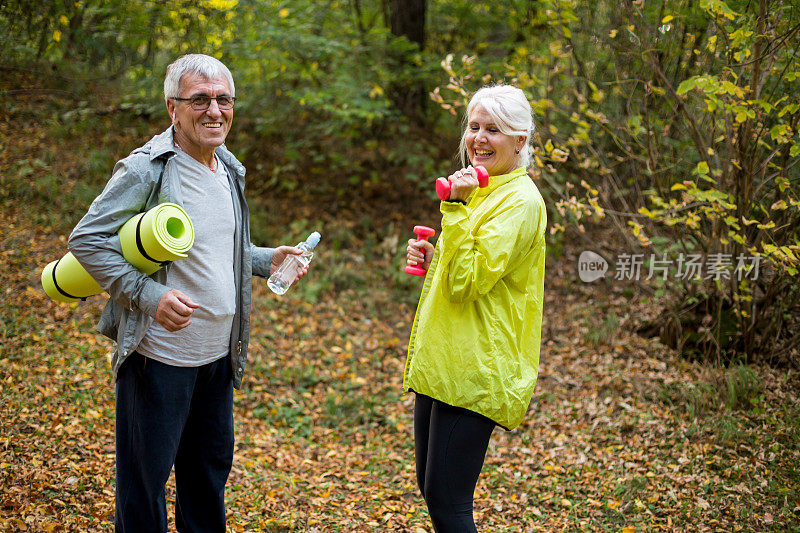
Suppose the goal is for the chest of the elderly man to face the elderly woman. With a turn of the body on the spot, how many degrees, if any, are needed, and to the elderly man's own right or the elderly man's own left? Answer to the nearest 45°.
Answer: approximately 45° to the elderly man's own left

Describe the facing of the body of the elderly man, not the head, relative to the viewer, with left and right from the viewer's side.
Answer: facing the viewer and to the right of the viewer

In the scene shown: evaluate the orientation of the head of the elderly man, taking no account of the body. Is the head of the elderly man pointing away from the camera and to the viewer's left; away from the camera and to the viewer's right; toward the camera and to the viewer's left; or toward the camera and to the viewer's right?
toward the camera and to the viewer's right

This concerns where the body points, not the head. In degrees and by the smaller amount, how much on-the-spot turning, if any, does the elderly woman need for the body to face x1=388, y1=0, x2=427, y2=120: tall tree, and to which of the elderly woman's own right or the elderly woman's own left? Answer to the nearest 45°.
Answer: approximately 90° to the elderly woman's own right

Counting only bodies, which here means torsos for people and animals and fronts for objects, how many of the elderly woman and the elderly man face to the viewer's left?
1

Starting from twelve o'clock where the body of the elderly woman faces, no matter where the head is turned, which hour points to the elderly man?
The elderly man is roughly at 12 o'clock from the elderly woman.

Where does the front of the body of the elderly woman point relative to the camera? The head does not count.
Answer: to the viewer's left

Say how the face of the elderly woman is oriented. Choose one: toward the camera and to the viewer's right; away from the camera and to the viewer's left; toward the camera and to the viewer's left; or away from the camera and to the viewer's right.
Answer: toward the camera and to the viewer's left

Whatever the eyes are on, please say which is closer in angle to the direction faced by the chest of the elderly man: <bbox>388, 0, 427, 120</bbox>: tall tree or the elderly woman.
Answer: the elderly woman

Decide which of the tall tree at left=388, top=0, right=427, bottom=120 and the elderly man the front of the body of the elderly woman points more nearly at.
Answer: the elderly man
